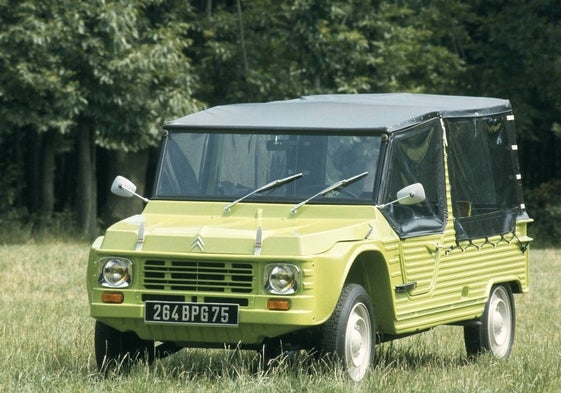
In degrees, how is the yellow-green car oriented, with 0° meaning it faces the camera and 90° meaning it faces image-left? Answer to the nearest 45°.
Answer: approximately 45°

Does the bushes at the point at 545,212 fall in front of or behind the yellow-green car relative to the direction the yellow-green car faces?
behind
